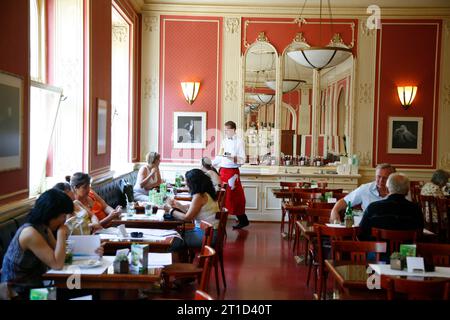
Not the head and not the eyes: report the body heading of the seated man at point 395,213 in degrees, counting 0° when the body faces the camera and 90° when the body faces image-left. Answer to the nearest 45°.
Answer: approximately 180°

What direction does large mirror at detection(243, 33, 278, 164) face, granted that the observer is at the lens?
facing the viewer

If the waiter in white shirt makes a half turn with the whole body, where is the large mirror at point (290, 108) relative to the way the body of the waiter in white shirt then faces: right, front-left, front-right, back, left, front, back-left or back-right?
front

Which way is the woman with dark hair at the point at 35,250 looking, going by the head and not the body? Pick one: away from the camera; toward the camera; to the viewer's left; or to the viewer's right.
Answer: to the viewer's right

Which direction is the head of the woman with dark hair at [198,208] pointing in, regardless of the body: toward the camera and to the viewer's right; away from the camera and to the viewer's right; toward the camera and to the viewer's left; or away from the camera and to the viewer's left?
away from the camera and to the viewer's left

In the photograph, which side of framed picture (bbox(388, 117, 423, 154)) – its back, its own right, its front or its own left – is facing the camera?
front

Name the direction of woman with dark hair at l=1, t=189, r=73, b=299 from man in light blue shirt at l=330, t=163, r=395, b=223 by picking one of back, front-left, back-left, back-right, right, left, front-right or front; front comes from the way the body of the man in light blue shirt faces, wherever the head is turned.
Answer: front-right

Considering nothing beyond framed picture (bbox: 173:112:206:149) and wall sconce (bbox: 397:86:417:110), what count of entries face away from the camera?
0

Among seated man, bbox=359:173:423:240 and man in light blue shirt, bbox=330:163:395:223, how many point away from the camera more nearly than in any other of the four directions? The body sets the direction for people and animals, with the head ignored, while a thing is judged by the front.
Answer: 1

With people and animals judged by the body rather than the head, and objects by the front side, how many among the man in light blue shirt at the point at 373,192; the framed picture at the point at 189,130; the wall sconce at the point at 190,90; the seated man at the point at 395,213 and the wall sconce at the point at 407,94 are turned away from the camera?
1

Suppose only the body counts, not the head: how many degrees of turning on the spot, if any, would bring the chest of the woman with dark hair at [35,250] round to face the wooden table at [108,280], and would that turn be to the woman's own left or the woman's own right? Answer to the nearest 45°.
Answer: approximately 45° to the woman's own right

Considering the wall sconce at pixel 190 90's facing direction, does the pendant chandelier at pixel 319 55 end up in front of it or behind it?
in front

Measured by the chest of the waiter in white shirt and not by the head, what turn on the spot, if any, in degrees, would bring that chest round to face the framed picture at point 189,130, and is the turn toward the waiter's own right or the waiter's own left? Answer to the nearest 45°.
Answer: approximately 90° to the waiter's own right

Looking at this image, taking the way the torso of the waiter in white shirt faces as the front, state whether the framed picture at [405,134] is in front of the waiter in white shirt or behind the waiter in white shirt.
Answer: behind

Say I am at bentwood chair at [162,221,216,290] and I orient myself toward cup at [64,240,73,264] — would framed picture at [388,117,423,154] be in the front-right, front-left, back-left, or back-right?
back-right

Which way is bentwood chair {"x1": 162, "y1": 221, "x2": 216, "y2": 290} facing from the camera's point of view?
to the viewer's left

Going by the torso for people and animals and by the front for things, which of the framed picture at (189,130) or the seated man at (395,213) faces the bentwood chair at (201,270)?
the framed picture

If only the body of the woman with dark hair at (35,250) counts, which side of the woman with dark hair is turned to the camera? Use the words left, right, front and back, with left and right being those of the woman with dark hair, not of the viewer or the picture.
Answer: right

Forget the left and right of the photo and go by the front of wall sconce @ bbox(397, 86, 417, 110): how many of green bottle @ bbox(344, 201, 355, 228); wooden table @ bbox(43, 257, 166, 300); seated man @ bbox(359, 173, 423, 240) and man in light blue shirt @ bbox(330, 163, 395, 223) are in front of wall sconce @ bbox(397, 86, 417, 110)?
4
